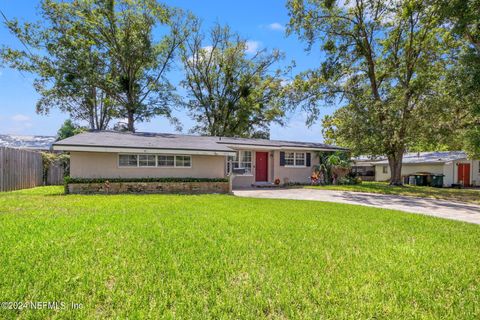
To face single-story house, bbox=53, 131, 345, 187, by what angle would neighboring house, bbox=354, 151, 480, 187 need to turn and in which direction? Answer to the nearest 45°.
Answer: approximately 45° to its right

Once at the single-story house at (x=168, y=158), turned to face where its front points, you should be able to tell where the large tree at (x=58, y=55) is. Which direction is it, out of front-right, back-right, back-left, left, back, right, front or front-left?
back-right

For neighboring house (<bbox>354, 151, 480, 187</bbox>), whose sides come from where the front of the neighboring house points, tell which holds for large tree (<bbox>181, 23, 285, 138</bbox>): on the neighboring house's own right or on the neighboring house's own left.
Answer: on the neighboring house's own right

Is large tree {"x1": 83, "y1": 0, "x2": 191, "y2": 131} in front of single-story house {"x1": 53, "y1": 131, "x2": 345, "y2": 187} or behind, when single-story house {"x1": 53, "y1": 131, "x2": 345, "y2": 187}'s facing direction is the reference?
behind

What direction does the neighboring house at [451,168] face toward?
toward the camera

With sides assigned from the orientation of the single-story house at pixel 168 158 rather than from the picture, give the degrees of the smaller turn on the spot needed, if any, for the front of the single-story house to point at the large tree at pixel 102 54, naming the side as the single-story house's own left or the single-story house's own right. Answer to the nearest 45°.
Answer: approximately 135° to the single-story house's own right

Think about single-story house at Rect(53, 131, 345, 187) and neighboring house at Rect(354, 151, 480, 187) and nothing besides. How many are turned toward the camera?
2

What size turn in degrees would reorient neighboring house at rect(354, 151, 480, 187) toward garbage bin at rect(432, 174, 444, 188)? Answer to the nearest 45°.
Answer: approximately 45° to its right

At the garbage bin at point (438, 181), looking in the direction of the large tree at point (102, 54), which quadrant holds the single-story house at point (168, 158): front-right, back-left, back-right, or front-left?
front-left
